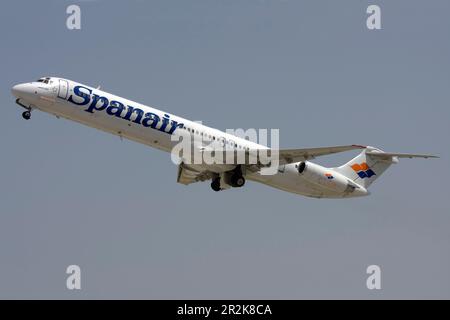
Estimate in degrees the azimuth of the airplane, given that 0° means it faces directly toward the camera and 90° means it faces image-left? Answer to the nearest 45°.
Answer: approximately 45°
